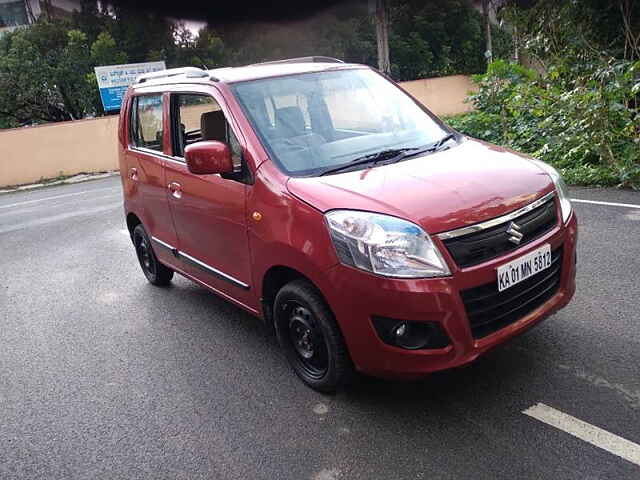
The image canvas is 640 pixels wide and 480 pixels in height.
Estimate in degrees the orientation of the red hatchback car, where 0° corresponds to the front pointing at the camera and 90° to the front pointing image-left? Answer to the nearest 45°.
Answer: approximately 315°

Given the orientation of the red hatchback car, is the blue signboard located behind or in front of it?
behind

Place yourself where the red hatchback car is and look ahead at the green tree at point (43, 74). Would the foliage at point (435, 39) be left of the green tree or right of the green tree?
right

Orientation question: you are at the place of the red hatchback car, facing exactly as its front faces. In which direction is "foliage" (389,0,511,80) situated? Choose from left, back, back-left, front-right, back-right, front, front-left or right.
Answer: back-left

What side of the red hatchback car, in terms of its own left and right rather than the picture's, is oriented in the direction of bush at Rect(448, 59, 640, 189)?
left

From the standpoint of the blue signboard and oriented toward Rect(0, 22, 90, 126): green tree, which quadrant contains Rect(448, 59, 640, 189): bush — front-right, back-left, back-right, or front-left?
back-left

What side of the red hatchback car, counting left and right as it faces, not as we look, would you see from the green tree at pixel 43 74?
back

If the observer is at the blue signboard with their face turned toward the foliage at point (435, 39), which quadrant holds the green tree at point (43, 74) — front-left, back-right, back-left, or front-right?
back-left
